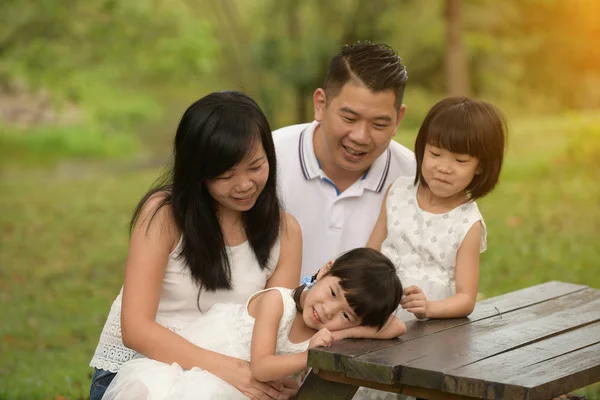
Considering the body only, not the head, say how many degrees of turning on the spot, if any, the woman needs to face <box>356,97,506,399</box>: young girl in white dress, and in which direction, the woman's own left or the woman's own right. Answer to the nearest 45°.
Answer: approximately 45° to the woman's own left

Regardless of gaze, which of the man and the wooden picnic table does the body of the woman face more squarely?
the wooden picnic table

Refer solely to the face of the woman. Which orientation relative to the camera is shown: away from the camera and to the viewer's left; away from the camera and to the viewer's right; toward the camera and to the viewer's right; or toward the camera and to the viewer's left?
toward the camera and to the viewer's right

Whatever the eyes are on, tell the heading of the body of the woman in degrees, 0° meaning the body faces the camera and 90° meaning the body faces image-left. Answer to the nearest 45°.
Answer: approximately 315°

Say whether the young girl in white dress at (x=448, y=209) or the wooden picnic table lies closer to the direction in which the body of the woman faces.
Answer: the wooden picnic table

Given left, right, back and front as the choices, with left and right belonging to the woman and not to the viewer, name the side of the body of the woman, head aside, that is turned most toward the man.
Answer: left
